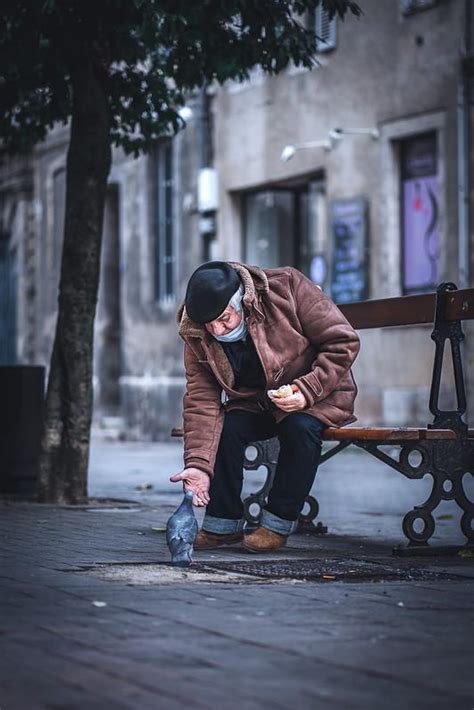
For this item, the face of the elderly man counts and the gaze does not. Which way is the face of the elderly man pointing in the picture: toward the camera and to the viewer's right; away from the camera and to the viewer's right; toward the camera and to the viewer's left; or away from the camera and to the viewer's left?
toward the camera and to the viewer's left

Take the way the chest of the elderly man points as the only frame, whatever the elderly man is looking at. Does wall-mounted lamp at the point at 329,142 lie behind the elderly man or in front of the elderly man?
behind

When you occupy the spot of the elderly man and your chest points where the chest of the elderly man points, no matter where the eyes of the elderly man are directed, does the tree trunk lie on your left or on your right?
on your right

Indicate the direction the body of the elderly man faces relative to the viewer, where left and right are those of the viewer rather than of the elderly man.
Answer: facing the viewer and to the left of the viewer

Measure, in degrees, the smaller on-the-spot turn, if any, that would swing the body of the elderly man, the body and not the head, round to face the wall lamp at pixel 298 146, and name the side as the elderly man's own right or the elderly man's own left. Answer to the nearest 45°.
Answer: approximately 135° to the elderly man's own right
